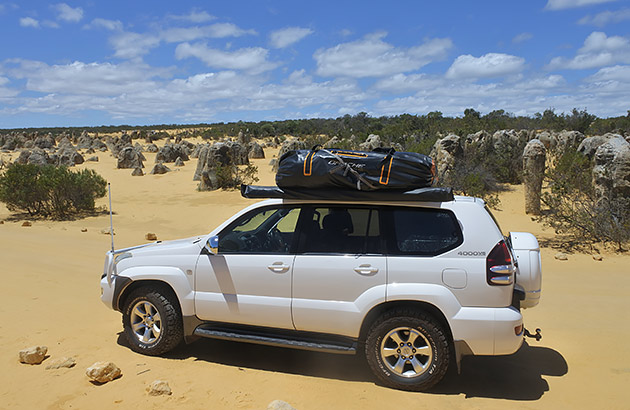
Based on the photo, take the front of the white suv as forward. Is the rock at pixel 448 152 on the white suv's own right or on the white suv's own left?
on the white suv's own right

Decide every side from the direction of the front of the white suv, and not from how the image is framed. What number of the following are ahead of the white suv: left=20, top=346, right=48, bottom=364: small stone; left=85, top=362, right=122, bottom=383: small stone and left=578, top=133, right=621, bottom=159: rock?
2

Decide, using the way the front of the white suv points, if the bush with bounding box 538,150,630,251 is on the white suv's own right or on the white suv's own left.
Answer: on the white suv's own right

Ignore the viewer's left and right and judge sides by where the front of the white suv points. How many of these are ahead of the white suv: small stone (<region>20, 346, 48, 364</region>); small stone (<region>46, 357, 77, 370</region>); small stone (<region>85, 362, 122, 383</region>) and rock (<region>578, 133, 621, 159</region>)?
3

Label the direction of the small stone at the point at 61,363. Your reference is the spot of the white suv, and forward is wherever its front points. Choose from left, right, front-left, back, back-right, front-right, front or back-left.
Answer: front

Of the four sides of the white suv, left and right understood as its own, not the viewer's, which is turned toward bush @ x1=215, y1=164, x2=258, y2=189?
right

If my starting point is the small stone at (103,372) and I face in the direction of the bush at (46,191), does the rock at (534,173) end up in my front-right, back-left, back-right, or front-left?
front-right

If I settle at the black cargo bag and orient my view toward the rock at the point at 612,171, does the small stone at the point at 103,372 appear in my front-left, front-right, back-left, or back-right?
back-left

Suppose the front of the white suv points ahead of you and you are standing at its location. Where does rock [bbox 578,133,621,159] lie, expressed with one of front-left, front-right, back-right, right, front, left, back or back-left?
back-right

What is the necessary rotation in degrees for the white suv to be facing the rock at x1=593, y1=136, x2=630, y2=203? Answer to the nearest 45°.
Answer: approximately 135° to its right

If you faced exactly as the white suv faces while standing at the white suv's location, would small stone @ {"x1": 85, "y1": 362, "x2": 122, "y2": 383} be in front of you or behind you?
in front

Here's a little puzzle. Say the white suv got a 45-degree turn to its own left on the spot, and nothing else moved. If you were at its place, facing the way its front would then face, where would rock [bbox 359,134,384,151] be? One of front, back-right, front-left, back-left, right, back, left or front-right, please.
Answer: back-right

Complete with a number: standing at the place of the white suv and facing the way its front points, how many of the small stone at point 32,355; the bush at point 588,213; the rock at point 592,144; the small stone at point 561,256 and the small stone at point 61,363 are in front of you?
2

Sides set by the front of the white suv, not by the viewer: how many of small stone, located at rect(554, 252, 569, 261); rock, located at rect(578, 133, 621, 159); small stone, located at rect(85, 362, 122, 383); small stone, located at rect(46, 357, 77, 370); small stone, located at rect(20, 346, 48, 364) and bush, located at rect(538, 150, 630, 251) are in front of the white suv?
3

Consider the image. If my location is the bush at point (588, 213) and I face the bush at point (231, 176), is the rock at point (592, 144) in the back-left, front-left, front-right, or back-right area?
front-right

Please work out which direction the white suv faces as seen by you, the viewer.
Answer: facing to the left of the viewer

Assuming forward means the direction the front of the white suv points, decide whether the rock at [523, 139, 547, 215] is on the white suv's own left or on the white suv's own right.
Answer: on the white suv's own right

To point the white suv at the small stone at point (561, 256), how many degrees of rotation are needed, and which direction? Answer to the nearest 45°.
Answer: approximately 135° to its right

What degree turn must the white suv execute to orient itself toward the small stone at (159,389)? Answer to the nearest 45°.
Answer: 0° — it already faces it
